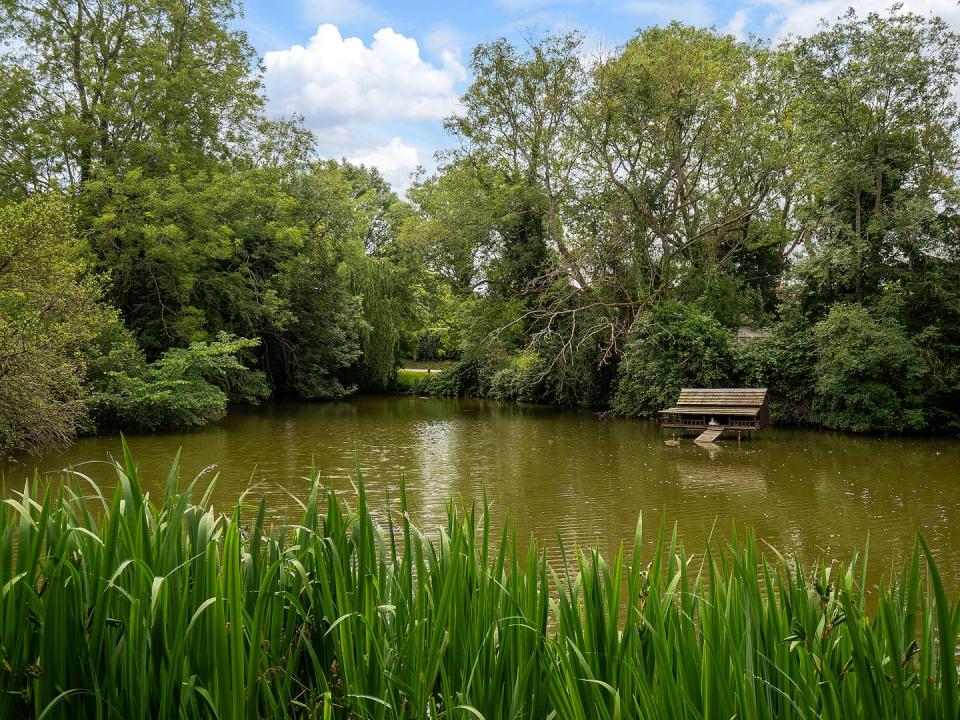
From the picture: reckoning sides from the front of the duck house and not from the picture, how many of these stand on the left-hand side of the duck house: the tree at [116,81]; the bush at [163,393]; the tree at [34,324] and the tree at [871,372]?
1

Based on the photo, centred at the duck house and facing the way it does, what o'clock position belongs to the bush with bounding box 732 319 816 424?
The bush is roughly at 7 o'clock from the duck house.

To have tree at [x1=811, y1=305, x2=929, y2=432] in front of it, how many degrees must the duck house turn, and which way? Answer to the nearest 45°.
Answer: approximately 90° to its left

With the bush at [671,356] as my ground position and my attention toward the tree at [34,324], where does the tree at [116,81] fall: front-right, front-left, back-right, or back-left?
front-right

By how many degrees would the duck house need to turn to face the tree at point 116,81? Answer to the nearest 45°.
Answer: approximately 90° to its right

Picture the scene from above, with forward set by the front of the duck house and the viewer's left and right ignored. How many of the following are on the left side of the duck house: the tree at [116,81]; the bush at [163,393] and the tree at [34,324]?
0

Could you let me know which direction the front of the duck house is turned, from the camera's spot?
facing the viewer

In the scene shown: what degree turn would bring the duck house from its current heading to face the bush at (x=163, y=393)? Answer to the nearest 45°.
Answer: approximately 90° to its right

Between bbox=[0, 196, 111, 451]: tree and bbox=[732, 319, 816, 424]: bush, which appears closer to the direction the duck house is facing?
the tree

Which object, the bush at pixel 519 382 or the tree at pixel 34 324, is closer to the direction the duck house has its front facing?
the tree

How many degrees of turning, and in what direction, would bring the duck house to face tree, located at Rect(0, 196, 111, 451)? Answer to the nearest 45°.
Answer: approximately 45° to its right

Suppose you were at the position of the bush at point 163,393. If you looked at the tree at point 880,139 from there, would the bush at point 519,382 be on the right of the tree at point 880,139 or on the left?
left
